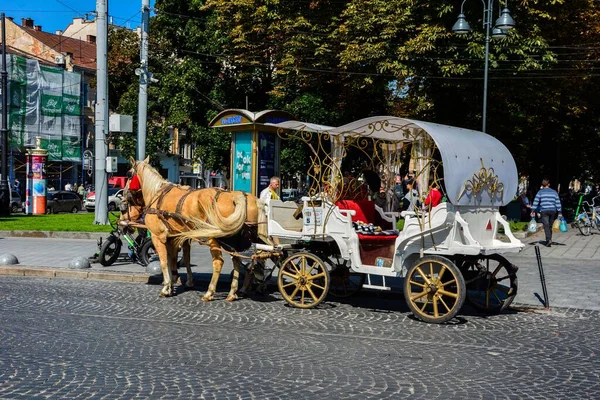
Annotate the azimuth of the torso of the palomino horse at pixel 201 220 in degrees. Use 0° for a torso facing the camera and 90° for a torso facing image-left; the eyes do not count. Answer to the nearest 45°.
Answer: approximately 135°

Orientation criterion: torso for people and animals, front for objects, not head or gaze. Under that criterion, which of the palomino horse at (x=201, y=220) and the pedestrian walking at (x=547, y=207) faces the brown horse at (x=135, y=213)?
the palomino horse at (x=201, y=220)

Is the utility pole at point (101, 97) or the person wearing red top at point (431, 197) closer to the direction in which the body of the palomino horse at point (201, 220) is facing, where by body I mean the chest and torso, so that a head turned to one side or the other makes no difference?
the utility pole

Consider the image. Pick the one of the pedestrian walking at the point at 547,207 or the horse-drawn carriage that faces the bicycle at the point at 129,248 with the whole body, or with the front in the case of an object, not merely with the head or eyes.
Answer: the horse-drawn carriage

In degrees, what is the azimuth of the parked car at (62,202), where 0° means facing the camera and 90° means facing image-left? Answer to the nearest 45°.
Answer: approximately 45°

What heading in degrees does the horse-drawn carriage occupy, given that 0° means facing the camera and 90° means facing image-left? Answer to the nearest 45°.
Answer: approximately 135°

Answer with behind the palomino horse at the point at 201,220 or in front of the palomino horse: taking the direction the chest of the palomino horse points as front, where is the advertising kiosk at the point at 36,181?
in front
